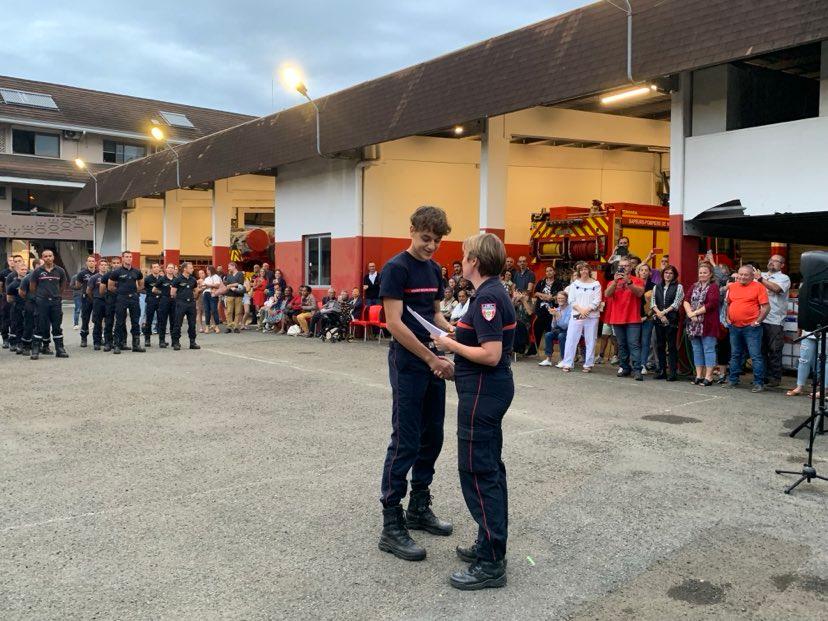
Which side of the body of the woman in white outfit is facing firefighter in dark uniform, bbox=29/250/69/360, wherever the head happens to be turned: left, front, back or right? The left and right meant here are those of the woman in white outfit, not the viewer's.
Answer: right

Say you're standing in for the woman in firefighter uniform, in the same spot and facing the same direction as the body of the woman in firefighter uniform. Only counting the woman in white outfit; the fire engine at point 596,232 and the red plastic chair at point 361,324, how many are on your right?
3

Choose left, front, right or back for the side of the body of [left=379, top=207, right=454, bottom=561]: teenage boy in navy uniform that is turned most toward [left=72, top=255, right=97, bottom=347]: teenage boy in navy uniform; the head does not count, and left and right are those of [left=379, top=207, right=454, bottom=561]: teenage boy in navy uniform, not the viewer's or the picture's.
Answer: back

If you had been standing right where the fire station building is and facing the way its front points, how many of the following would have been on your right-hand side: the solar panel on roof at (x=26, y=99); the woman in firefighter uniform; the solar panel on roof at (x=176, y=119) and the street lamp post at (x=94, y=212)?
3

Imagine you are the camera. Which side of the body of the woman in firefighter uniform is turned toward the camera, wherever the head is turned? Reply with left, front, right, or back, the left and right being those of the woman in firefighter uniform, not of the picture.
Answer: left

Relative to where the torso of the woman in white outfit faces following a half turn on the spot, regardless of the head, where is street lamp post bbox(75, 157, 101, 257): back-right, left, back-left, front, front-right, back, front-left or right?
front-left

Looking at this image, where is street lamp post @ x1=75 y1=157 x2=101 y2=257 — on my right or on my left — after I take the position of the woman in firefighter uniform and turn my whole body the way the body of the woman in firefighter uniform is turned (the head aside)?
on my right
